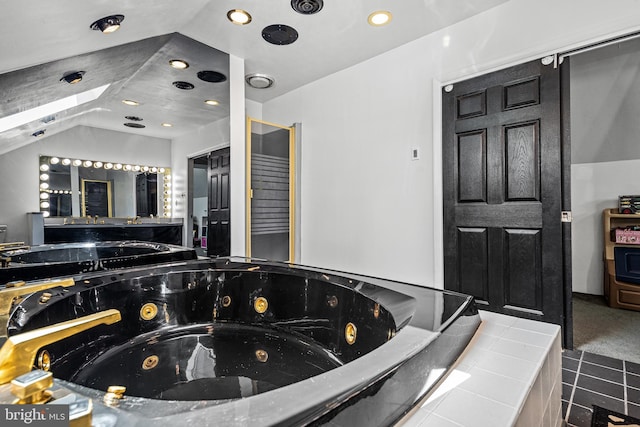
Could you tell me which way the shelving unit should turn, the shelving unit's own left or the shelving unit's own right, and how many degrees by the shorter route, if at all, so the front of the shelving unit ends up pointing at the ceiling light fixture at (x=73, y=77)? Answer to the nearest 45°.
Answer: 0° — it already faces it

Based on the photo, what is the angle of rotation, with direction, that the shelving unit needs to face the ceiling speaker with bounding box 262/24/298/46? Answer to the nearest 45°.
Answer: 0° — it already faces it

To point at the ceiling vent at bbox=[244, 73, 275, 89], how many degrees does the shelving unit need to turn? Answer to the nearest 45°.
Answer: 0° — it already faces it

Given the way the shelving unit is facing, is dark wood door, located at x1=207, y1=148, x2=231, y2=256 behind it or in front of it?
in front

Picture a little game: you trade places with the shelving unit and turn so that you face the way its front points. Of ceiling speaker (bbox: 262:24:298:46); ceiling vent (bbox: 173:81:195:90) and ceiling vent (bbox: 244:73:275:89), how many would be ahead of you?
3

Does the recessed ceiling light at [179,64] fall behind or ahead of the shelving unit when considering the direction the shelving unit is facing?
ahead

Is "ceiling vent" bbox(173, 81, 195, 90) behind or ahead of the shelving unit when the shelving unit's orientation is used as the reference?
ahead

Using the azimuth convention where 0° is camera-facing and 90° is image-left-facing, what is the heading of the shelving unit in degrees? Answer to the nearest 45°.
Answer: approximately 45°
